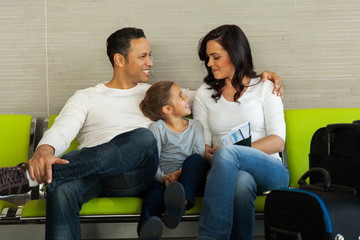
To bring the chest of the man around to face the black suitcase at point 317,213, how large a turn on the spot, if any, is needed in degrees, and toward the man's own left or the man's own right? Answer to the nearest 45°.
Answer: approximately 45° to the man's own left

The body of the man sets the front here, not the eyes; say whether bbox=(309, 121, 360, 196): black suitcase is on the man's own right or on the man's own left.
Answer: on the man's own left

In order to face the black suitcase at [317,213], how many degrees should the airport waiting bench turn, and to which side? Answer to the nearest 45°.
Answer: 0° — it already faces it

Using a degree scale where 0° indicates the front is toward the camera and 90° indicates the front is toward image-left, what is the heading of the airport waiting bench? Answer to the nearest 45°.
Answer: approximately 0°

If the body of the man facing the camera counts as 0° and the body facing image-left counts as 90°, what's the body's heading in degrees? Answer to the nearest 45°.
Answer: approximately 0°
